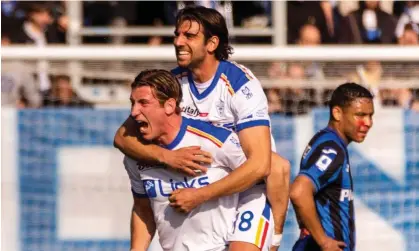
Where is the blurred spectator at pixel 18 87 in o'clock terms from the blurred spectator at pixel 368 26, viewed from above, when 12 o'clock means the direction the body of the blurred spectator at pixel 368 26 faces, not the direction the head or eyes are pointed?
the blurred spectator at pixel 18 87 is roughly at 2 o'clock from the blurred spectator at pixel 368 26.

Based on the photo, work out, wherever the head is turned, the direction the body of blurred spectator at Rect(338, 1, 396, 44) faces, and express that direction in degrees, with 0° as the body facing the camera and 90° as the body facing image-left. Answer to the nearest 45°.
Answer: approximately 0°

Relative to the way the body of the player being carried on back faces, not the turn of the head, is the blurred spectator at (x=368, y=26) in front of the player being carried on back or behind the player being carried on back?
behind

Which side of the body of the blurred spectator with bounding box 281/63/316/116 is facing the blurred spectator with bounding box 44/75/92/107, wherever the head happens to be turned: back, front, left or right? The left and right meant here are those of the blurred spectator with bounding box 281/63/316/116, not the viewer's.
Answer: right

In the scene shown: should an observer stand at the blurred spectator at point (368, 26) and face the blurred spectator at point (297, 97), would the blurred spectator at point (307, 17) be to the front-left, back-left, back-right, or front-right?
front-right

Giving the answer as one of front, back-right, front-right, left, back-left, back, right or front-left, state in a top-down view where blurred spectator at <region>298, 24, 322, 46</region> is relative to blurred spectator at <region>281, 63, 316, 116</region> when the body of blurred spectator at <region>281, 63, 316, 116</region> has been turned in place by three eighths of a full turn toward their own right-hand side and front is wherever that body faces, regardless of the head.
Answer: front-right

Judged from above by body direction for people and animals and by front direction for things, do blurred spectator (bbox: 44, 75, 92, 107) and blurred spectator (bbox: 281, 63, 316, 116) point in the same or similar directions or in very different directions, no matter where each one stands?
same or similar directions

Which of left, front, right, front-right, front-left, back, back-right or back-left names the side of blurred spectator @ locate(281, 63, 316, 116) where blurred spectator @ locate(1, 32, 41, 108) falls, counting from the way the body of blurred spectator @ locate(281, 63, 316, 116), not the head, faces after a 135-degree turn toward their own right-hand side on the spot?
front-left

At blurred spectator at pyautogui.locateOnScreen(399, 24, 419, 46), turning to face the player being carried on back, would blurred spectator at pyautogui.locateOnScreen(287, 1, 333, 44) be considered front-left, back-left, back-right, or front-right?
front-right

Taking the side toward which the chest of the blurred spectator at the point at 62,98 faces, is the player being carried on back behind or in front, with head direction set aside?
in front

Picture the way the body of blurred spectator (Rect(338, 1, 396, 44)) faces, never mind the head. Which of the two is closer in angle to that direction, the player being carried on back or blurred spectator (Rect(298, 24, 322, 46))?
the player being carried on back

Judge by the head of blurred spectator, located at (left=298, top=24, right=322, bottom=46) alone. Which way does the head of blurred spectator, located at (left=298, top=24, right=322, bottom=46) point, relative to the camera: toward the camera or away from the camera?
toward the camera
